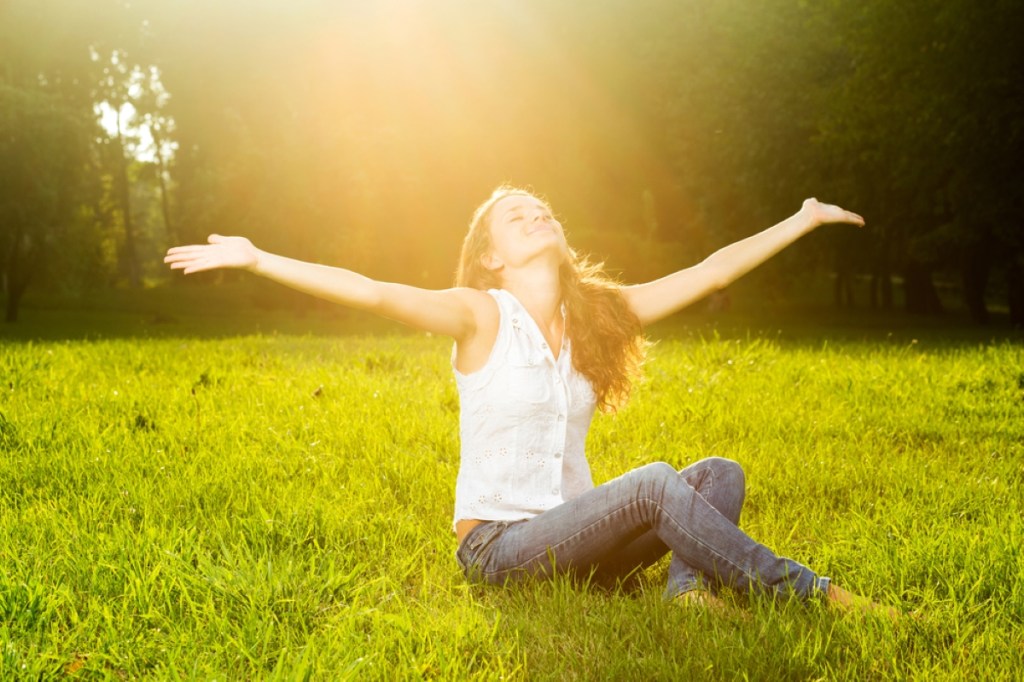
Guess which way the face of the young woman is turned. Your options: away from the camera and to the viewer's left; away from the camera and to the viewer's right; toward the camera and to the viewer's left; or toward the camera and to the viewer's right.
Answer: toward the camera and to the viewer's right

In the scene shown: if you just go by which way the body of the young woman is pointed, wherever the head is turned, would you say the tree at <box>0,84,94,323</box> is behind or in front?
behind

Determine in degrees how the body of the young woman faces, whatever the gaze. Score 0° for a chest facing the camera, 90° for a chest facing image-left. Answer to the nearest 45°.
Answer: approximately 315°
